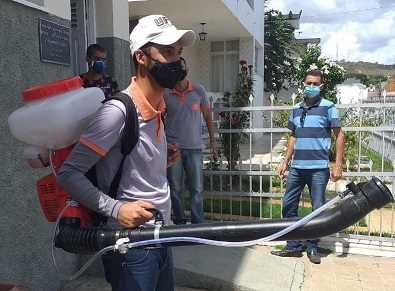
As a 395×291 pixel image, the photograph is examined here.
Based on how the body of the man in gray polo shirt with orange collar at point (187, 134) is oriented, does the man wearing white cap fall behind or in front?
in front

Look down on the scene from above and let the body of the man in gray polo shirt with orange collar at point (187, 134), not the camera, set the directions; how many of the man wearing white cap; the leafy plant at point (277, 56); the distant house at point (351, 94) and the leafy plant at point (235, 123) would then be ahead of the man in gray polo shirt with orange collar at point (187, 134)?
1

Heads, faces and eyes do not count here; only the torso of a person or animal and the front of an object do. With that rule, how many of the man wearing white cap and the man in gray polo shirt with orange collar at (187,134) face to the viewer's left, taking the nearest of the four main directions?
0

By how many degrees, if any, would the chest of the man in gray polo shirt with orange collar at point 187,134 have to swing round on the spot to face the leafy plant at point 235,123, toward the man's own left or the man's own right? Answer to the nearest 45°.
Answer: approximately 135° to the man's own left

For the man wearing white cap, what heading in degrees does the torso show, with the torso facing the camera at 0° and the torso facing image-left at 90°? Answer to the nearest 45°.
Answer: approximately 315°

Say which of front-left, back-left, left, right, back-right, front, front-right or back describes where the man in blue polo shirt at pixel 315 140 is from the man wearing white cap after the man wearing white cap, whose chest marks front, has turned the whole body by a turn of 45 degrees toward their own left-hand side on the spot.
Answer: front-left

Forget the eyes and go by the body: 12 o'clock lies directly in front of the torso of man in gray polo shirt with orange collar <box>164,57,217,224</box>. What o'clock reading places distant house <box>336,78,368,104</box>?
The distant house is roughly at 7 o'clock from the man in gray polo shirt with orange collar.

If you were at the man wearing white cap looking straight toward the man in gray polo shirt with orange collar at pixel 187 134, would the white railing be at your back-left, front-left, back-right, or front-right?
front-right

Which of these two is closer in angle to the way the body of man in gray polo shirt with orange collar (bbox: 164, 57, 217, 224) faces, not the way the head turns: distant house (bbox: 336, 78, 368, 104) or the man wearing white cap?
the man wearing white cap

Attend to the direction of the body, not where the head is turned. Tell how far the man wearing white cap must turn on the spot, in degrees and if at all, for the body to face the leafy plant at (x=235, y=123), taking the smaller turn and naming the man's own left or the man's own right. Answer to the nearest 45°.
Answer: approximately 135° to the man's own left

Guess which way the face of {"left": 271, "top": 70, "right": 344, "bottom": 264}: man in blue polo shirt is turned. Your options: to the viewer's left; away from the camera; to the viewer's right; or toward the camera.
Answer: toward the camera

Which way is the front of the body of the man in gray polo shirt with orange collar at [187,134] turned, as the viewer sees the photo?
toward the camera

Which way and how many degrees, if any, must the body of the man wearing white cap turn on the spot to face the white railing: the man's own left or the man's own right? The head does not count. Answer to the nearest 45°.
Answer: approximately 90° to the man's own left
